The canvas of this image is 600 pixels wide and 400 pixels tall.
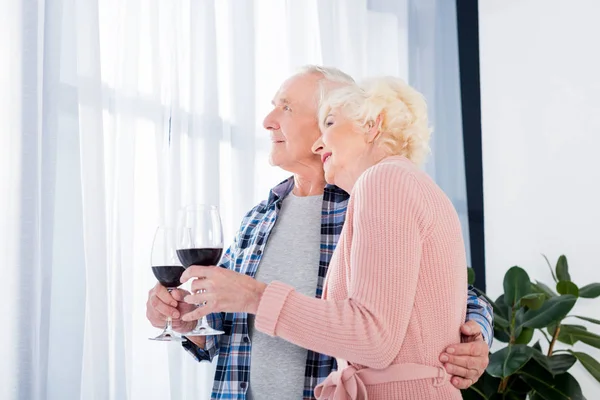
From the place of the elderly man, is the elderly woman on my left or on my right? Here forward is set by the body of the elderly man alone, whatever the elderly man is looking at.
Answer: on my left

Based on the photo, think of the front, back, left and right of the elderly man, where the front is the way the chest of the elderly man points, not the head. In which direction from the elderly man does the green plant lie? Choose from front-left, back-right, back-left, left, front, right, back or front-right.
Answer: back

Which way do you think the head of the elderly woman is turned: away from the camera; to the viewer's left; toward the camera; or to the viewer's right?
to the viewer's left

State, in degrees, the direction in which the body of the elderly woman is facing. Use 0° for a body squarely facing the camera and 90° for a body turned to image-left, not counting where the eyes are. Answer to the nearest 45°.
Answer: approximately 90°

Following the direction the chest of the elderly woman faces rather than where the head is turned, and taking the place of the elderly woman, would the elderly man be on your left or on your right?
on your right

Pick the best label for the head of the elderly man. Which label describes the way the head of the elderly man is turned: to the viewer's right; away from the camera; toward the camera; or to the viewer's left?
to the viewer's left

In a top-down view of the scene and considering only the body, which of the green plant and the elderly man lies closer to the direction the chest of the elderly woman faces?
the elderly man

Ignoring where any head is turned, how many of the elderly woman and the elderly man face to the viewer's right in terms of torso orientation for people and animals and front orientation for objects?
0

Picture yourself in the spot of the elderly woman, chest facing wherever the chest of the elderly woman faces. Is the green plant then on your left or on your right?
on your right

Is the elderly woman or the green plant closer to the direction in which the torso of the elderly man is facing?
the elderly woman
